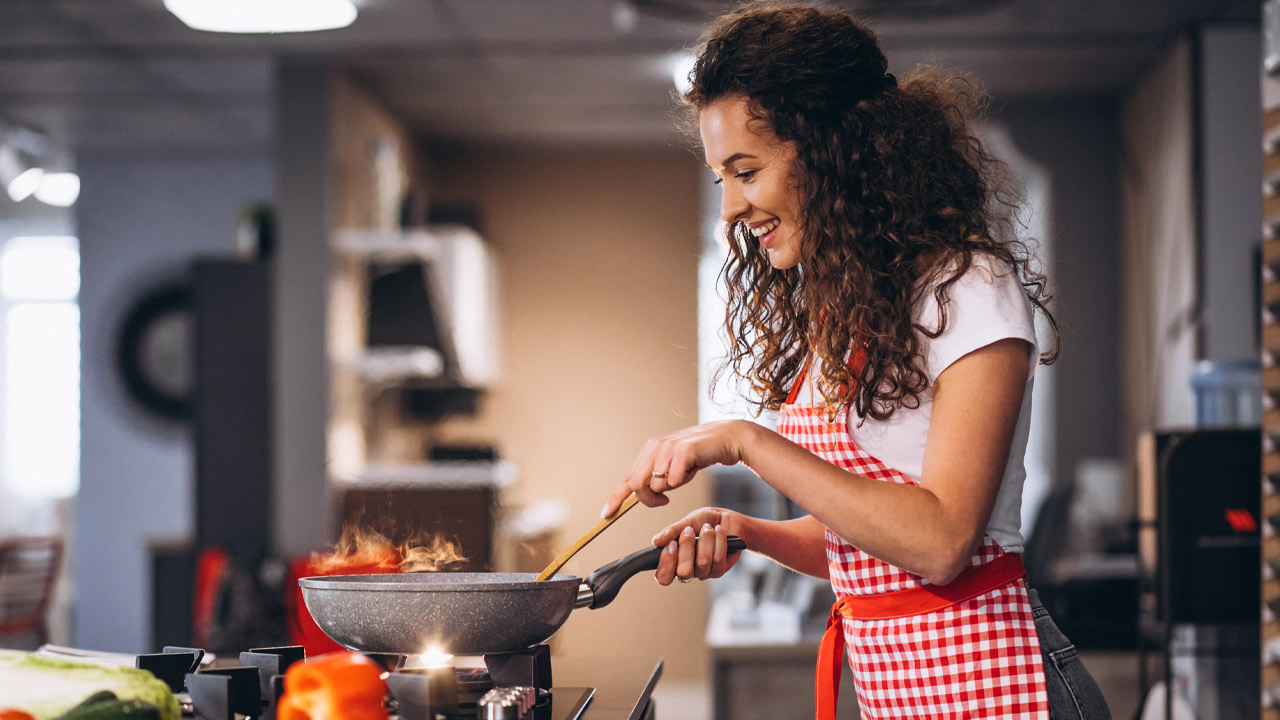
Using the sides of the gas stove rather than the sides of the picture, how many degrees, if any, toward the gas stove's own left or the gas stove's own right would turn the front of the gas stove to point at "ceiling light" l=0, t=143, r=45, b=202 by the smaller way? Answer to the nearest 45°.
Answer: approximately 90° to the gas stove's own left

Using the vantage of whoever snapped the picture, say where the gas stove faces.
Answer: facing to the right of the viewer

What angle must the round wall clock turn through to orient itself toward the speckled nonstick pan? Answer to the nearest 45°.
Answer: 0° — it already faces it

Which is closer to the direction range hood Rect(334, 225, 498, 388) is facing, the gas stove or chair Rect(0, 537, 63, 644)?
the gas stove

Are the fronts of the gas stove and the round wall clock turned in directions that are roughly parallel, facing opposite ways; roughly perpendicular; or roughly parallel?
roughly perpendicular

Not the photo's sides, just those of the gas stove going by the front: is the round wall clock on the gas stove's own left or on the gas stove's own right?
on the gas stove's own left
